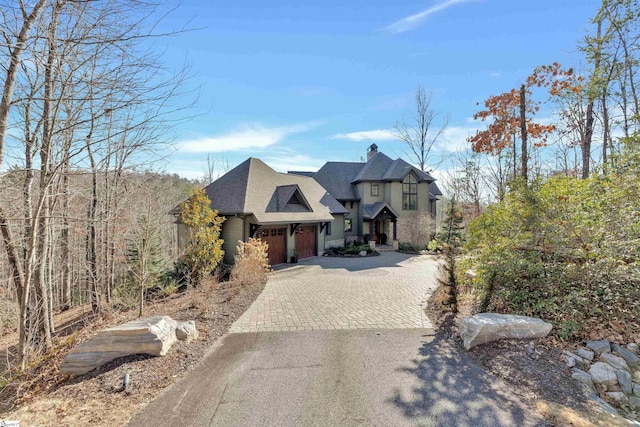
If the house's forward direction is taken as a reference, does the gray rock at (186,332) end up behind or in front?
in front

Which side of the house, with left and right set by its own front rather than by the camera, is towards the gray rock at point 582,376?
front

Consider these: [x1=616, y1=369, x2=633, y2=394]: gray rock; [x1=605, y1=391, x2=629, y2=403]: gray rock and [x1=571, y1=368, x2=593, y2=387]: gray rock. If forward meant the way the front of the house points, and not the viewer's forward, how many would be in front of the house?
3

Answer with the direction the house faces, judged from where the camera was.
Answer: facing the viewer

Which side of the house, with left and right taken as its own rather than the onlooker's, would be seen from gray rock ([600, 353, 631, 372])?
front

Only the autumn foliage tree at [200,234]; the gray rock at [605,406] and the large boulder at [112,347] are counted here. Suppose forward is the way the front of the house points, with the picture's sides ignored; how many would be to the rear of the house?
0

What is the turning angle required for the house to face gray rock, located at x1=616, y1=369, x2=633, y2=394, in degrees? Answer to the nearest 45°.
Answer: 0° — it already faces it

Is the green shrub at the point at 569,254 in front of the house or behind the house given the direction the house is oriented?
in front

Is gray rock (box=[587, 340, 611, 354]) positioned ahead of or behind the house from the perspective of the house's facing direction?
ahead
